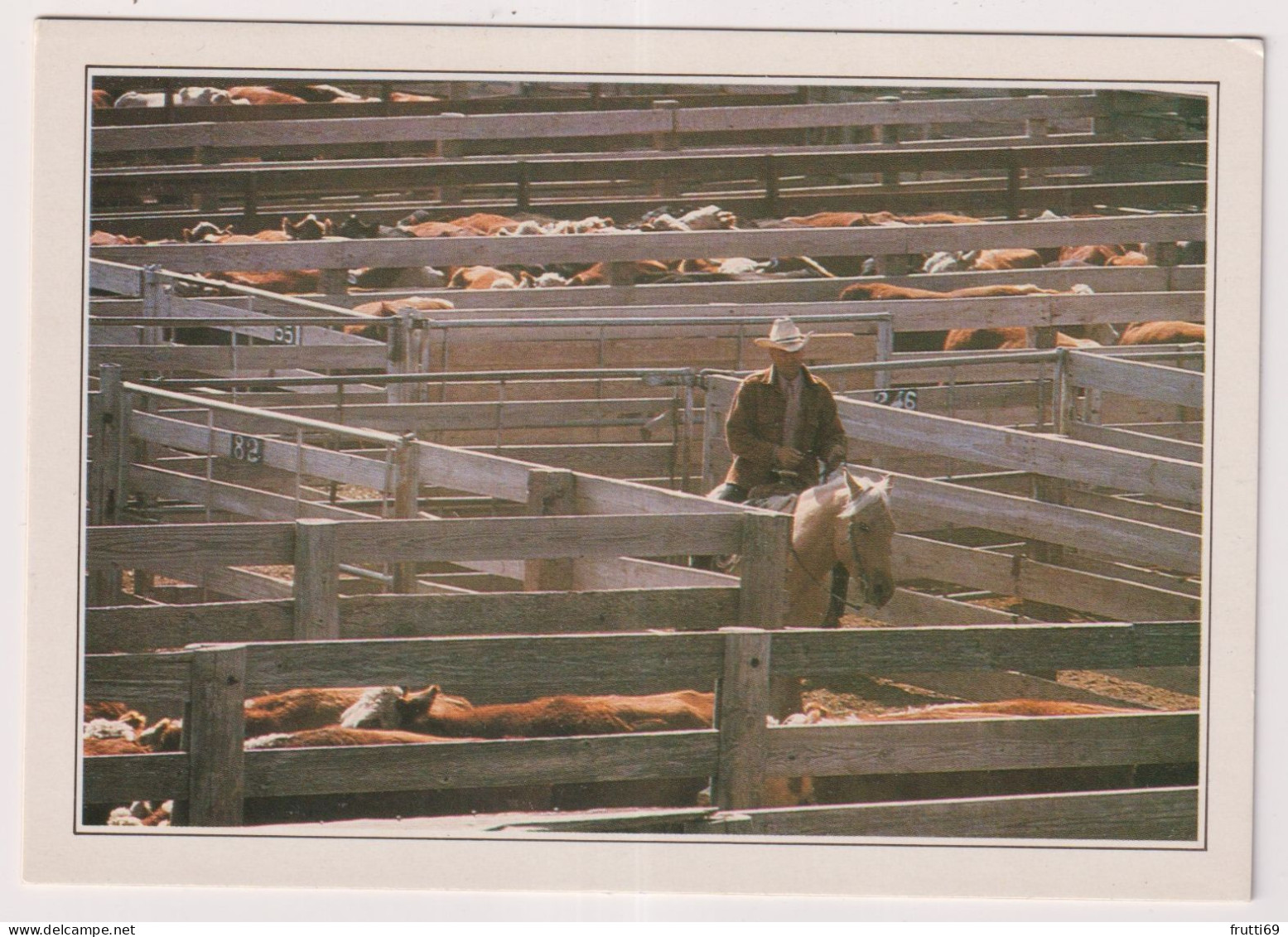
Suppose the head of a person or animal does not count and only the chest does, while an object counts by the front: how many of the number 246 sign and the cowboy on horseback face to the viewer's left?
0

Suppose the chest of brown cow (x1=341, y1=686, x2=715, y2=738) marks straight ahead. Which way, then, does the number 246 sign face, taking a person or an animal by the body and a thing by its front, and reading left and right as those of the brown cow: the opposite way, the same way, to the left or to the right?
to the left

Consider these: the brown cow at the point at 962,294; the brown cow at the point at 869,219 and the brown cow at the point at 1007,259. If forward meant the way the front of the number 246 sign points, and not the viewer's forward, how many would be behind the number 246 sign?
3

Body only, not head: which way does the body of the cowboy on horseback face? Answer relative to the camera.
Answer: toward the camera

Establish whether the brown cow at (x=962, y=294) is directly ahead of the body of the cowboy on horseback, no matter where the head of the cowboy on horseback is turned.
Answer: no

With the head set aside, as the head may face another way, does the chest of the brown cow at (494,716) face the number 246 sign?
no

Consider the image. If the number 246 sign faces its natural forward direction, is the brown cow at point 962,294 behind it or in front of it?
behind

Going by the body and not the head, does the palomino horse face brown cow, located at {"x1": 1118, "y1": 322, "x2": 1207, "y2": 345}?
no

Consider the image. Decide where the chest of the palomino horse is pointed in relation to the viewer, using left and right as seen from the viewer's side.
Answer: facing the viewer and to the right of the viewer

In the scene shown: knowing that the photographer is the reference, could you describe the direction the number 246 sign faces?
facing the viewer

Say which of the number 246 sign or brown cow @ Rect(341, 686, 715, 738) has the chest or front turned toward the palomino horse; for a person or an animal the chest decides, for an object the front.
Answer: the number 246 sign

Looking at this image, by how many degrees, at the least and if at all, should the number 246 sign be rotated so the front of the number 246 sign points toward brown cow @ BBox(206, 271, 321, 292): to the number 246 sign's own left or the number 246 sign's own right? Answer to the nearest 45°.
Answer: approximately 135° to the number 246 sign's own right

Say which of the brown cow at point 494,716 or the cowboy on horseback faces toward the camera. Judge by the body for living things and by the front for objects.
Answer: the cowboy on horseback

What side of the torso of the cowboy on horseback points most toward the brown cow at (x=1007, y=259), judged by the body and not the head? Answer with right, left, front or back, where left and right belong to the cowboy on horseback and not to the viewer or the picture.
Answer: back

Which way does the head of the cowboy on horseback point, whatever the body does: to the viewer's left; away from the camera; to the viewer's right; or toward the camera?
toward the camera

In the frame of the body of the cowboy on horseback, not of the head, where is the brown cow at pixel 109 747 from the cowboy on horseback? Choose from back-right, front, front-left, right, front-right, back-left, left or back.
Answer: front-right

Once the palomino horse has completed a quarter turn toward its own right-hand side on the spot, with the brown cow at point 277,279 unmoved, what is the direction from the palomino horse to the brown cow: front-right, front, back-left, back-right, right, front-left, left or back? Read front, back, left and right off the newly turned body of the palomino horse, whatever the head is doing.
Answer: right

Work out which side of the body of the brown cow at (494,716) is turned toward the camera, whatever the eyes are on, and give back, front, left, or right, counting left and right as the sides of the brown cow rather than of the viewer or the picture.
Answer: left

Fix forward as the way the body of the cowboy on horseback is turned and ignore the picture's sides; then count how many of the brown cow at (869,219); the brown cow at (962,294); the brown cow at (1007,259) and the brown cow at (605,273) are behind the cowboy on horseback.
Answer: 4
